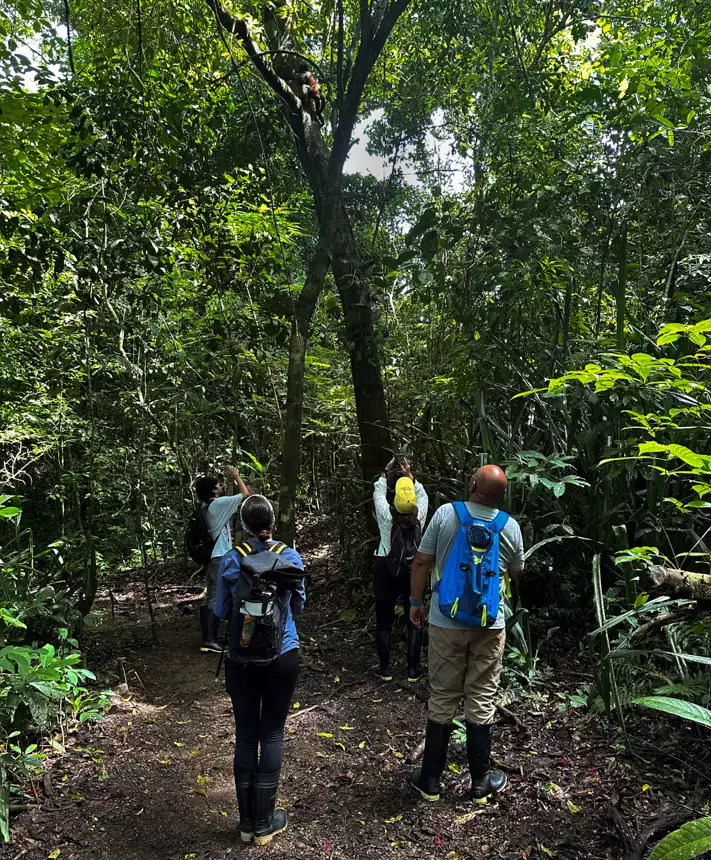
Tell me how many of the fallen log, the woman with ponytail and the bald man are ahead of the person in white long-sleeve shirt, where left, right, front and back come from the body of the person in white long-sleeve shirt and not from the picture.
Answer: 0

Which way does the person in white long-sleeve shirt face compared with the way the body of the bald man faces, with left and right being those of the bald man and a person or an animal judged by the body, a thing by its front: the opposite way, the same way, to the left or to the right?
the same way

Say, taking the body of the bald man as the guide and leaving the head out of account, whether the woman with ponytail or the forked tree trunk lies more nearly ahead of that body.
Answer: the forked tree trunk

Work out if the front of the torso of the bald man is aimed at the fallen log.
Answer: no

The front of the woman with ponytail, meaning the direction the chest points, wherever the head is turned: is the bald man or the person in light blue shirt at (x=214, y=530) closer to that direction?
the person in light blue shirt

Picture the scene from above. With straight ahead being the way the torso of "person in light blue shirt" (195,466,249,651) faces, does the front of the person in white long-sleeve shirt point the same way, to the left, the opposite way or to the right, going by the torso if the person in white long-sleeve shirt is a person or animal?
to the left

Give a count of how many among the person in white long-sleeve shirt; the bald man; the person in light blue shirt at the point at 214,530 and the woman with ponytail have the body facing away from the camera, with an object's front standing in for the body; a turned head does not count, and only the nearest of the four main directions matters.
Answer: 3

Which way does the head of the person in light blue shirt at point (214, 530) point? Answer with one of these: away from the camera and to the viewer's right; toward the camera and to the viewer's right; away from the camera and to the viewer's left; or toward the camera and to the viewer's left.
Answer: away from the camera and to the viewer's right

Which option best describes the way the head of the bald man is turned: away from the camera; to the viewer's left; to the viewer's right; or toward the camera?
away from the camera

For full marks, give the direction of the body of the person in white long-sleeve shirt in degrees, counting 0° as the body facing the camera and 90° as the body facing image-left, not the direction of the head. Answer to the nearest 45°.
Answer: approximately 180°

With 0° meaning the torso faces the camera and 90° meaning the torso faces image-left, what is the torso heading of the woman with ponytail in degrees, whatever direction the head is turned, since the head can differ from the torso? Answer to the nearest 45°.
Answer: approximately 180°

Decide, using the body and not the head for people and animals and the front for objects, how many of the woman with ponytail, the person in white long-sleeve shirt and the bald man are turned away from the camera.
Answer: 3

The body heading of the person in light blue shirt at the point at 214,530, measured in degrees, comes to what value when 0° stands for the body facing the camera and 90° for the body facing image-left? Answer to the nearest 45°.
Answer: approximately 270°

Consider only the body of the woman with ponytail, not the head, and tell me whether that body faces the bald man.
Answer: no

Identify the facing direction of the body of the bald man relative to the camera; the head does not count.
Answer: away from the camera

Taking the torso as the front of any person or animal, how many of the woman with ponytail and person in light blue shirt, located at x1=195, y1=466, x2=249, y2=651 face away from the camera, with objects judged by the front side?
1

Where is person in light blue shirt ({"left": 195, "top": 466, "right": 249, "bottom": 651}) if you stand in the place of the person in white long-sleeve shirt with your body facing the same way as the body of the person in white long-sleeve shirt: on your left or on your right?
on your left
